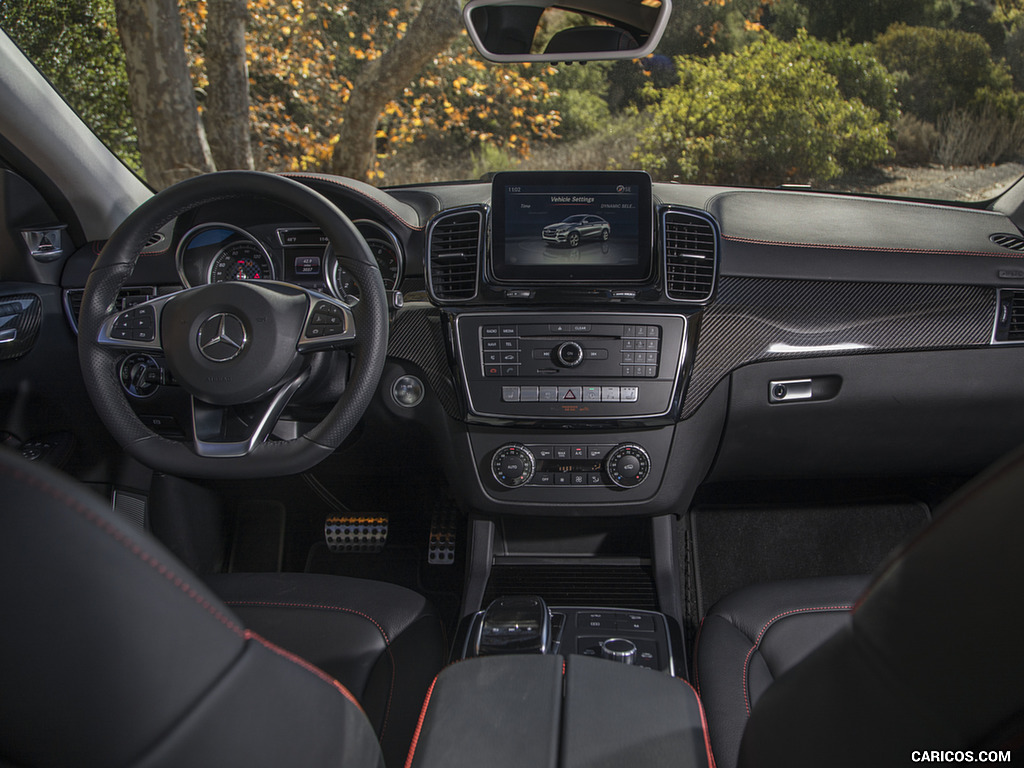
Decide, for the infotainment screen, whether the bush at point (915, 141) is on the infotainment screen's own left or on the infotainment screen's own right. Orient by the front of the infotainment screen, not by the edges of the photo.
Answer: on the infotainment screen's own left

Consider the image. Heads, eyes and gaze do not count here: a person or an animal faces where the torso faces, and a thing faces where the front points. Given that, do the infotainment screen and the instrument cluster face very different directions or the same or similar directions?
same or similar directions

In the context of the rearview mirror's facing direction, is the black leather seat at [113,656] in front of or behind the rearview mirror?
in front

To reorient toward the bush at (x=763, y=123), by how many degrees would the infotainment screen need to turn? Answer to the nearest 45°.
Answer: approximately 135° to its left

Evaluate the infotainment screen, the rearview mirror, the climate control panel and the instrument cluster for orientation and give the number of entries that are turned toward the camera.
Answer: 4

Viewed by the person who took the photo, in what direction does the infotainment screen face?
facing the viewer

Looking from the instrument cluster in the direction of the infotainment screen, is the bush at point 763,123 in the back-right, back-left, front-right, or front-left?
front-left

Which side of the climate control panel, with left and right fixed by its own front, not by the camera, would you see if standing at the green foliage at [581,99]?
back

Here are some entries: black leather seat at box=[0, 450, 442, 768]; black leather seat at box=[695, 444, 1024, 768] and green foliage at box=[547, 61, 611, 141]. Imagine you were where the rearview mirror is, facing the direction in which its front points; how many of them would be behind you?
1

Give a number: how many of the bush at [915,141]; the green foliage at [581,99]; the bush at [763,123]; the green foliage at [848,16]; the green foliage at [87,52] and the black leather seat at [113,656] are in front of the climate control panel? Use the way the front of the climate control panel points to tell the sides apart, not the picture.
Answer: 1

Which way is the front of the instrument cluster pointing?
toward the camera

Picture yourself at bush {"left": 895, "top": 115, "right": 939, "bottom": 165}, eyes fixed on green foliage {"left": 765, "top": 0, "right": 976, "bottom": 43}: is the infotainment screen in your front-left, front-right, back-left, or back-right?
back-left

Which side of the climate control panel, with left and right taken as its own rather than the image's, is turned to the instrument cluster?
right

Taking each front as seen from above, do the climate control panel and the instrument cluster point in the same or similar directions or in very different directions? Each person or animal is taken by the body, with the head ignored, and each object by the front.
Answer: same or similar directions

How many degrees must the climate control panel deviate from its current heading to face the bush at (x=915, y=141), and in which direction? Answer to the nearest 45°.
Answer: approximately 135° to its left
